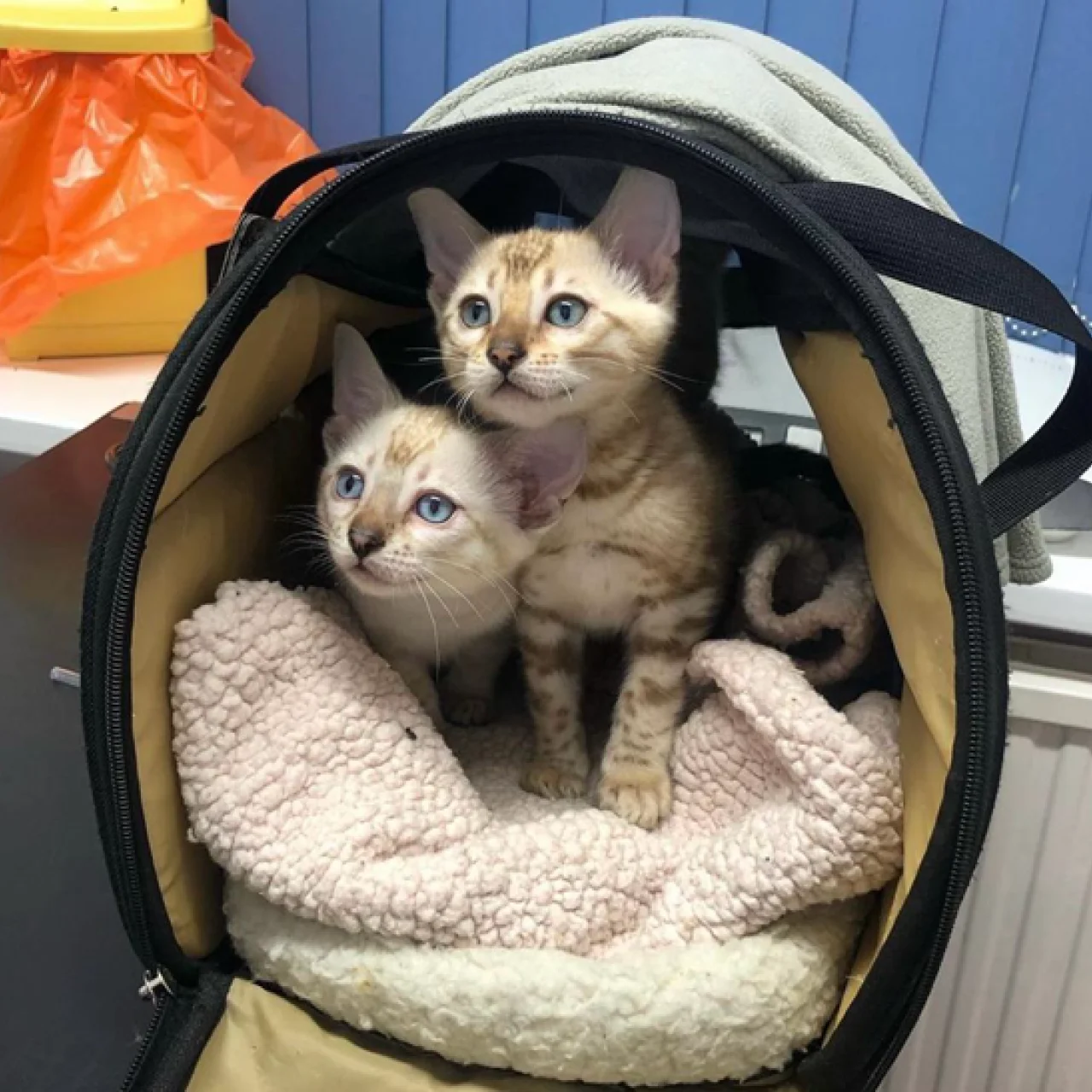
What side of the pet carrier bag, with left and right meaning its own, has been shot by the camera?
front

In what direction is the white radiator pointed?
toward the camera

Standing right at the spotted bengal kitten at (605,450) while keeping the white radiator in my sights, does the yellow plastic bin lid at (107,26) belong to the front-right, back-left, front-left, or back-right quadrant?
back-left

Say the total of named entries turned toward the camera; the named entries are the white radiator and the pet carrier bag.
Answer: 2

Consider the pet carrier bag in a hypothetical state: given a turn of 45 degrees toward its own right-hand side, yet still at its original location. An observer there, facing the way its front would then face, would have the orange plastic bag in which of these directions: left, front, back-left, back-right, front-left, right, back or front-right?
right

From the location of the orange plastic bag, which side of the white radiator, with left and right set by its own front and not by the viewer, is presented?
right

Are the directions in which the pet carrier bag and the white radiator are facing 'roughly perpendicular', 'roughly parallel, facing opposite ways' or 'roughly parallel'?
roughly parallel
